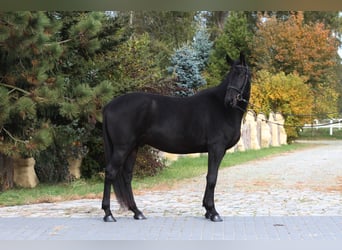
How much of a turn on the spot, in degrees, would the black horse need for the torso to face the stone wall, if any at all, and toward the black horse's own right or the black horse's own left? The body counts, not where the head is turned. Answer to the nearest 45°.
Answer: approximately 90° to the black horse's own left

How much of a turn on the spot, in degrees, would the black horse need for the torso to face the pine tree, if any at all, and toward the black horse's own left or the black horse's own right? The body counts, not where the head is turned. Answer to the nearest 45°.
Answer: approximately 135° to the black horse's own left

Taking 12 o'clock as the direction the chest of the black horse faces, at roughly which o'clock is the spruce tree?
The spruce tree is roughly at 9 o'clock from the black horse.

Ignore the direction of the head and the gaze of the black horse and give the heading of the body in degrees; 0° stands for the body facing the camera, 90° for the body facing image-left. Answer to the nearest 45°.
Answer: approximately 270°

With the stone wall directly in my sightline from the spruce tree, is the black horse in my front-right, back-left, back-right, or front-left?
front-right

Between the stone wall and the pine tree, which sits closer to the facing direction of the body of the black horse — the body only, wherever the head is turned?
the stone wall
